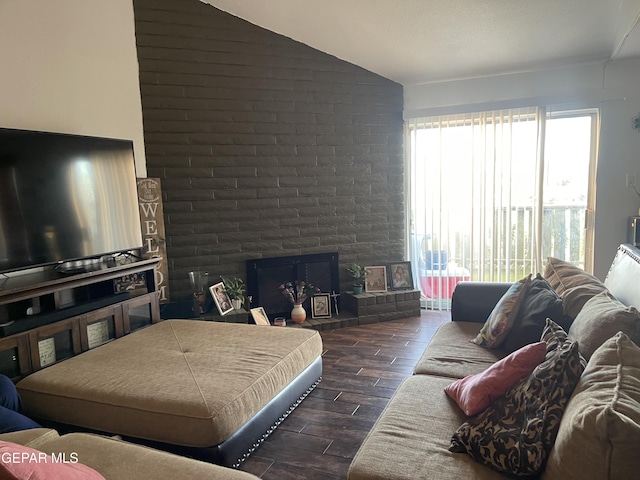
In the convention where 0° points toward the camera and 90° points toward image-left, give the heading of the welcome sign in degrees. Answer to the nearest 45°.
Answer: approximately 0°

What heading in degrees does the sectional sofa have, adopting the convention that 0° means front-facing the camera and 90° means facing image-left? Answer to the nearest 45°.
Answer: approximately 90°

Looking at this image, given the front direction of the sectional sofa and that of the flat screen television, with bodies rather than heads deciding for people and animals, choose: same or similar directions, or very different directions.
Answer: very different directions

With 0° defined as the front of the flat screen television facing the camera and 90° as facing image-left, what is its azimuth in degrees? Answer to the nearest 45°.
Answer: approximately 315°

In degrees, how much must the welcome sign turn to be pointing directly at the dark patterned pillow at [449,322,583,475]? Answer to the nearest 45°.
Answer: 0° — it already faces it

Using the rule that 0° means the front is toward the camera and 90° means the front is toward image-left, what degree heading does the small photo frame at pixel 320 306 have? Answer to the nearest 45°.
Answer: approximately 0°

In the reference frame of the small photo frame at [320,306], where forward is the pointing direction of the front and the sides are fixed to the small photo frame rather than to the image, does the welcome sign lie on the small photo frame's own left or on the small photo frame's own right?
on the small photo frame's own right

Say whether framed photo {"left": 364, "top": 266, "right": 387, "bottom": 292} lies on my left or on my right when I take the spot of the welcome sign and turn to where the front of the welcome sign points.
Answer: on my left

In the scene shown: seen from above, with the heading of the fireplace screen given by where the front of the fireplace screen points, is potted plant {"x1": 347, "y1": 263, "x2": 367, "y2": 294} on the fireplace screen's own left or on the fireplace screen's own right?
on the fireplace screen's own left

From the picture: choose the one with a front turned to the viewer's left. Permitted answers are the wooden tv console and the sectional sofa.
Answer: the sectional sofa
